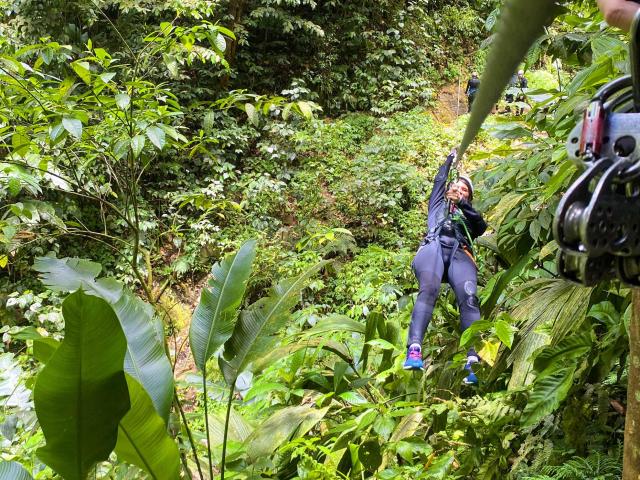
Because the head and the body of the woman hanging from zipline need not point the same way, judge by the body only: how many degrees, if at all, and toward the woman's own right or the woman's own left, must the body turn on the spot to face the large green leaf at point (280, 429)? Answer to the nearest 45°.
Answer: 0° — they already face it

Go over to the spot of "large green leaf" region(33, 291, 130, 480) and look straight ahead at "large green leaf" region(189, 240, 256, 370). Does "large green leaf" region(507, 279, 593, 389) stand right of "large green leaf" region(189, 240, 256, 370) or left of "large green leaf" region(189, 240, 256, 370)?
right

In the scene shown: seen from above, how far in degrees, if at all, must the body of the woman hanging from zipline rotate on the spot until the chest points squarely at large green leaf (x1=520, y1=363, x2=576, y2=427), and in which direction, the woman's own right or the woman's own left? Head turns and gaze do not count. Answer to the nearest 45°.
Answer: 0° — they already face it

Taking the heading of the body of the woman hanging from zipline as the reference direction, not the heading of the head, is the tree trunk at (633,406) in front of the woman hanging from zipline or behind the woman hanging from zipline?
in front

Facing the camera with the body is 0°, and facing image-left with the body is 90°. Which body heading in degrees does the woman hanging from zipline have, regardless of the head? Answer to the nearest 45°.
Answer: approximately 0°

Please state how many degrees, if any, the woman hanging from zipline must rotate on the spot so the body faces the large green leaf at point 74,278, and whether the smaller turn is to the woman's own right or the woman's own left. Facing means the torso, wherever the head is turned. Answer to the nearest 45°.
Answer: approximately 45° to the woman's own right

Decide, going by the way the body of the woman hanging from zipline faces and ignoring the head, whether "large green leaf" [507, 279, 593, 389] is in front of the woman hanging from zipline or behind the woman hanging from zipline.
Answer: in front

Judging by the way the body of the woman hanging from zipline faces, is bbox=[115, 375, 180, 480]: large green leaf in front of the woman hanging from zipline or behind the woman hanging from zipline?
in front
